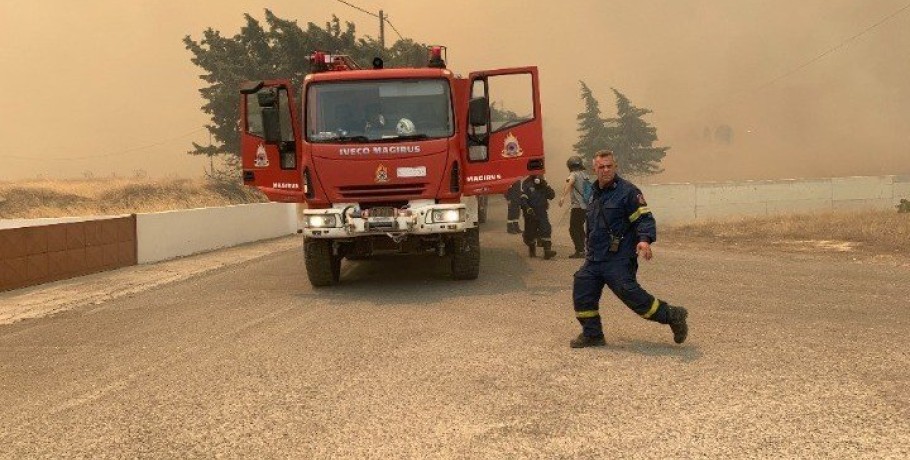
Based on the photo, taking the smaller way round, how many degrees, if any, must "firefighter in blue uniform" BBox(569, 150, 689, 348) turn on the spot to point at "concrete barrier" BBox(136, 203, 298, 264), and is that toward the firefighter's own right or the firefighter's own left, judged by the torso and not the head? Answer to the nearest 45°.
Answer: approximately 90° to the firefighter's own right

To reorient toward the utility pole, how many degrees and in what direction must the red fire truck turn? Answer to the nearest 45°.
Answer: approximately 180°

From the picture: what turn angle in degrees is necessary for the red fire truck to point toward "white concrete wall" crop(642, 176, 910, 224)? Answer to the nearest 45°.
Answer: approximately 135° to its left

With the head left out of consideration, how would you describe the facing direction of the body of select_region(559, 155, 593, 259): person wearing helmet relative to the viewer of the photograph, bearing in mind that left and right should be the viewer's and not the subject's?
facing to the left of the viewer

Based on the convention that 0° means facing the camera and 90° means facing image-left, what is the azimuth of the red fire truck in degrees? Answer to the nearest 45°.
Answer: approximately 0°

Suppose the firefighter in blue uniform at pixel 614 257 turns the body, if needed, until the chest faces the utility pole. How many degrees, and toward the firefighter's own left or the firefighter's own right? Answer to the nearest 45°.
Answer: approximately 135° to the firefighter's own right

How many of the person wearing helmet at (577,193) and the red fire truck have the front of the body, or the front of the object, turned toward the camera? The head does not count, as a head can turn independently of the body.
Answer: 1

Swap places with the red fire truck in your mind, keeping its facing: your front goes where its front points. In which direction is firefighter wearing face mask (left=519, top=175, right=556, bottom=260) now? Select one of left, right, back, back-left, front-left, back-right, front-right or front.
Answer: back-left

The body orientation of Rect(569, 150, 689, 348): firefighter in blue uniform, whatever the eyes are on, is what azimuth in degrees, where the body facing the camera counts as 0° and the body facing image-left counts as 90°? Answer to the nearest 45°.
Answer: approximately 45°

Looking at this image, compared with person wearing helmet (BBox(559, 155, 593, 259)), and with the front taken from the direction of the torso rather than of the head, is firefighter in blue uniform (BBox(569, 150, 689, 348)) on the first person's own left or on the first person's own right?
on the first person's own left
